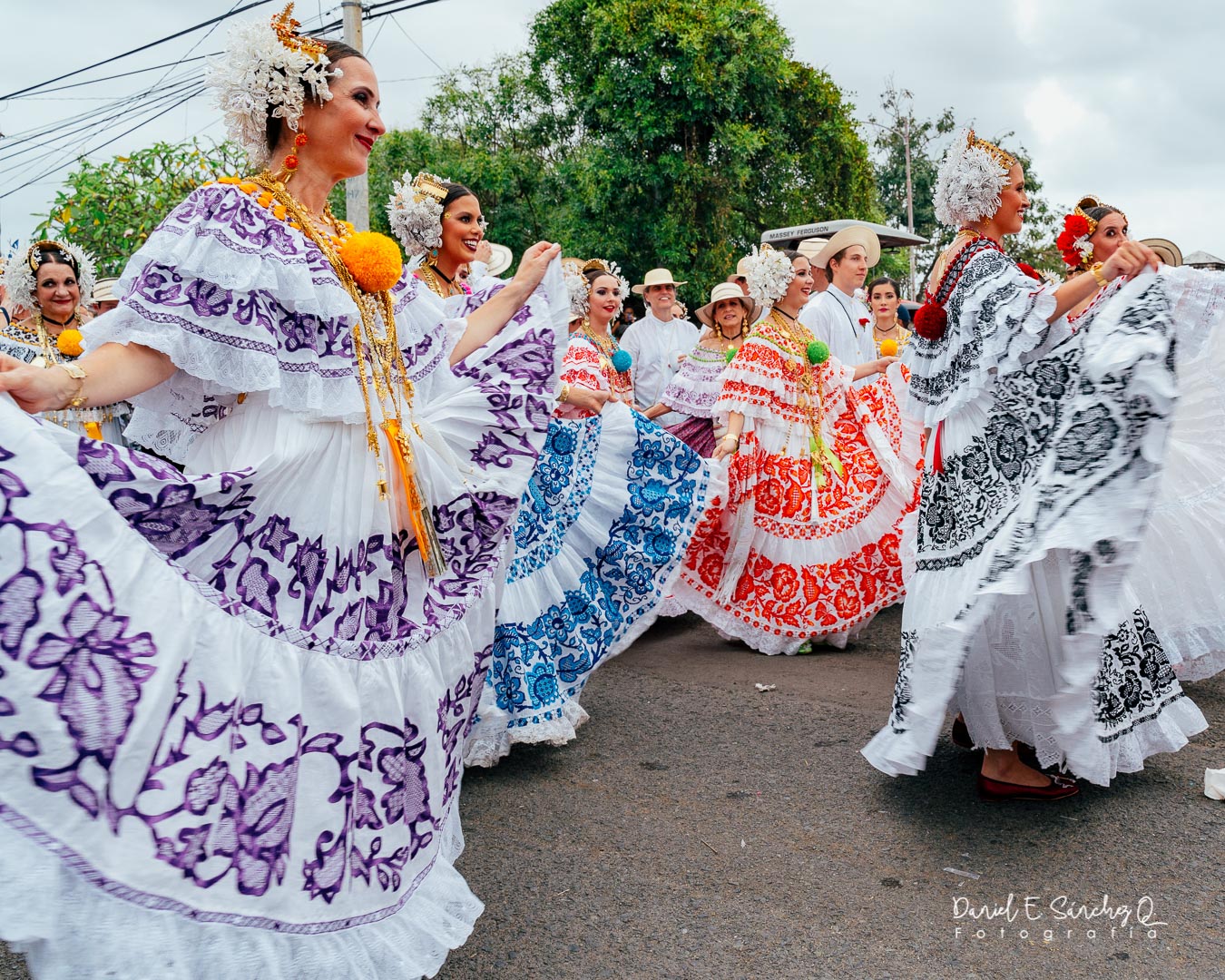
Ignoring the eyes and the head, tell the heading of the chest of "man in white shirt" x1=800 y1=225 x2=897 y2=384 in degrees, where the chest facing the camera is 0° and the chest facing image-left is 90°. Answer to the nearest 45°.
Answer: approximately 315°

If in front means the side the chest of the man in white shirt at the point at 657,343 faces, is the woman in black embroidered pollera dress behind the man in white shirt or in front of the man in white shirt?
in front
